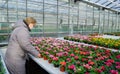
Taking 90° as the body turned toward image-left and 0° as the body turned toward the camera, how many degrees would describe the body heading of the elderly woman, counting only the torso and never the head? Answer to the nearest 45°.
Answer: approximately 270°
